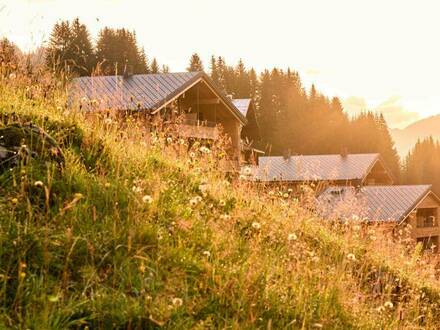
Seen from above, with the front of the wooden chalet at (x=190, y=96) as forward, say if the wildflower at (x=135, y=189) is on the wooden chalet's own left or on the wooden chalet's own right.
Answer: on the wooden chalet's own right

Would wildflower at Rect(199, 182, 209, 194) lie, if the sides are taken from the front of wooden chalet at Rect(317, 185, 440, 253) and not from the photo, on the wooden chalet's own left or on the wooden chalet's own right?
on the wooden chalet's own right

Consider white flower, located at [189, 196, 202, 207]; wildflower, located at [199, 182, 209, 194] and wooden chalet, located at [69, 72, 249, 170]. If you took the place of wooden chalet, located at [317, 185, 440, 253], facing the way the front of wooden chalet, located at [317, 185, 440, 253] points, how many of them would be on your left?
0

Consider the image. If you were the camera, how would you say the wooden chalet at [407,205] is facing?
facing the viewer and to the right of the viewer

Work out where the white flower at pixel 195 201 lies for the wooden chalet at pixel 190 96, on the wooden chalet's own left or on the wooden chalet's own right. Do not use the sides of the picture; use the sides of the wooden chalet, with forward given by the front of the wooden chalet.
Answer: on the wooden chalet's own right

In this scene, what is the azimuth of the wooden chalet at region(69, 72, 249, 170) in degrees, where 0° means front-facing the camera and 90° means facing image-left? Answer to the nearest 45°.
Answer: approximately 315°

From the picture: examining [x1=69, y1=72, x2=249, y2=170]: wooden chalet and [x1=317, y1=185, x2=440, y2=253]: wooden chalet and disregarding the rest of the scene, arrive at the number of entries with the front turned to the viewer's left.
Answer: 0

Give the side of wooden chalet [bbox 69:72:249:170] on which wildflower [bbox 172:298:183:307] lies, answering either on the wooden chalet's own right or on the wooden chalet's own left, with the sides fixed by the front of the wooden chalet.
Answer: on the wooden chalet's own right

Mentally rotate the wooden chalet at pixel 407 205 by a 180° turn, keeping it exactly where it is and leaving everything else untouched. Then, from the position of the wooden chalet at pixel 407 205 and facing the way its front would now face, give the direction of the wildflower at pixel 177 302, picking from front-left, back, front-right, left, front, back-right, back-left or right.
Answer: back-left

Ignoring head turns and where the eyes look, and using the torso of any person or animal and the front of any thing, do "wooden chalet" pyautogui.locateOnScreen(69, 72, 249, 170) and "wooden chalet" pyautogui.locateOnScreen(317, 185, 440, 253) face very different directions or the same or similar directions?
same or similar directions

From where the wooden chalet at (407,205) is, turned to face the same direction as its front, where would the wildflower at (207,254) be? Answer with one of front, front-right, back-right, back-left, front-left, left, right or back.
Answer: front-right

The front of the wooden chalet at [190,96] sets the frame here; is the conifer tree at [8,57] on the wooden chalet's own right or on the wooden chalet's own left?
on the wooden chalet's own right

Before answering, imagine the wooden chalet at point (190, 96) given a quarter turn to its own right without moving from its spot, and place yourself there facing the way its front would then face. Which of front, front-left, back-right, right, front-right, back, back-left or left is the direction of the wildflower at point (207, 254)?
front-left

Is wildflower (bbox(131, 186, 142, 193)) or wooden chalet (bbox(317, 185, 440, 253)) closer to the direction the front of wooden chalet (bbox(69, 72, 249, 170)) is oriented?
the wildflower

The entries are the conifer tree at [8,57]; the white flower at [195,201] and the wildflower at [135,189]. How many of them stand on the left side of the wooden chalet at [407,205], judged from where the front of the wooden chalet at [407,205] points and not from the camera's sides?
0

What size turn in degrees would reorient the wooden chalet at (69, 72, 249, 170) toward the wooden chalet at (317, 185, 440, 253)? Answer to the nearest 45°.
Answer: approximately 90° to its left
